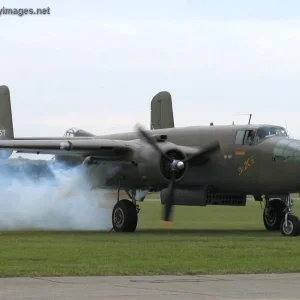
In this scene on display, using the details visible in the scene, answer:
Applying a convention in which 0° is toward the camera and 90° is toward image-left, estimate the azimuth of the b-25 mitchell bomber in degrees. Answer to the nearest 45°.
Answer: approximately 315°

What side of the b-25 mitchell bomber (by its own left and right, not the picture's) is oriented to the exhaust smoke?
back
